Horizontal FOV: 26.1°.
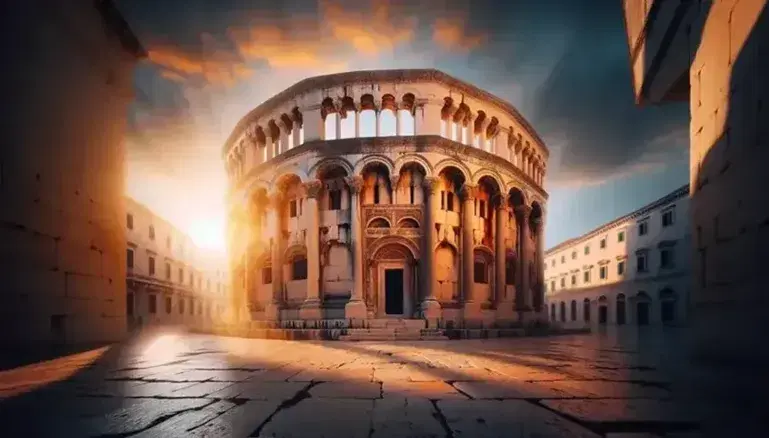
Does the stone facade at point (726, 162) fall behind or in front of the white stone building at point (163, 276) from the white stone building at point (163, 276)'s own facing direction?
in front

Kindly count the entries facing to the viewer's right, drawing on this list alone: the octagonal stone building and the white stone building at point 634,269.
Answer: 0

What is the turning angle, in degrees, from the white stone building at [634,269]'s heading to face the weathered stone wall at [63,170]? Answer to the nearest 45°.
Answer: approximately 45° to its left

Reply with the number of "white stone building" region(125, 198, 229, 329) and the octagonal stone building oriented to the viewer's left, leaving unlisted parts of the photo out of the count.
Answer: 0

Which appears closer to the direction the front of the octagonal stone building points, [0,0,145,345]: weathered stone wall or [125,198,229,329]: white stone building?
the weathered stone wall

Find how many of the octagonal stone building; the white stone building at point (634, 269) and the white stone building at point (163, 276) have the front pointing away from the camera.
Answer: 0

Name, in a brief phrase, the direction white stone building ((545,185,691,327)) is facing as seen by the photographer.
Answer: facing the viewer and to the left of the viewer

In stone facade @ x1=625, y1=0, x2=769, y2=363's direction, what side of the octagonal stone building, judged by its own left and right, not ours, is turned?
front

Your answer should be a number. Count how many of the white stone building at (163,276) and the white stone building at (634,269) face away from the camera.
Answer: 0

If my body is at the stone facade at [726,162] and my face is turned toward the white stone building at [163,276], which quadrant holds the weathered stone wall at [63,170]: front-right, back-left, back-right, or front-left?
front-left

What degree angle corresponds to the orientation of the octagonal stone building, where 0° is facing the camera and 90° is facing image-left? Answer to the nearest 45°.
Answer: approximately 0°

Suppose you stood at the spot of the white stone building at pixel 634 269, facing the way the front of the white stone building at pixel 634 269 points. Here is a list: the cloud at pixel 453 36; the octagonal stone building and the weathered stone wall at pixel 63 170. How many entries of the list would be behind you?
0

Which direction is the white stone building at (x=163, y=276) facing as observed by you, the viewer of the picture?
facing the viewer and to the right of the viewer
